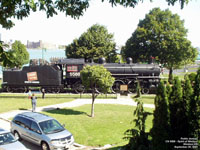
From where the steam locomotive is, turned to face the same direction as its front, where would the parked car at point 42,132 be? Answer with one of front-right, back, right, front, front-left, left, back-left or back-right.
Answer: right

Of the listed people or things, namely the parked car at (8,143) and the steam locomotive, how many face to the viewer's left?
0

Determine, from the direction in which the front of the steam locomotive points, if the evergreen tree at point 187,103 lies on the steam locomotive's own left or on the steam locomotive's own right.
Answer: on the steam locomotive's own right

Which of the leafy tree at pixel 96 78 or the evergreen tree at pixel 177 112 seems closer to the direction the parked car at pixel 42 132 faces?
the evergreen tree

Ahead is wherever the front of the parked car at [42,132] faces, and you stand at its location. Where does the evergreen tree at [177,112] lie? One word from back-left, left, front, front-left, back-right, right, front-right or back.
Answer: front

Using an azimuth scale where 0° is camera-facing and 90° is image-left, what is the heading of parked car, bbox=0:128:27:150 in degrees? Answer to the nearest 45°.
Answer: approximately 315°

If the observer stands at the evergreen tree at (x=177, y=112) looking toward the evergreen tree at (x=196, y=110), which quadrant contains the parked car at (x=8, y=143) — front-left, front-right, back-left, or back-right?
back-right

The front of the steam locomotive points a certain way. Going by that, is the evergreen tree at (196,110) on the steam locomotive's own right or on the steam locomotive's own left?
on the steam locomotive's own right

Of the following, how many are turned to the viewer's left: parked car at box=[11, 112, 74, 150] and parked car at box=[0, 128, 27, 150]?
0

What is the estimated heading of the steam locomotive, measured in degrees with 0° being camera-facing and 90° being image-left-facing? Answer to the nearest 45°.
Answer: approximately 270°

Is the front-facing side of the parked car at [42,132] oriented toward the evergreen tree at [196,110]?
yes
